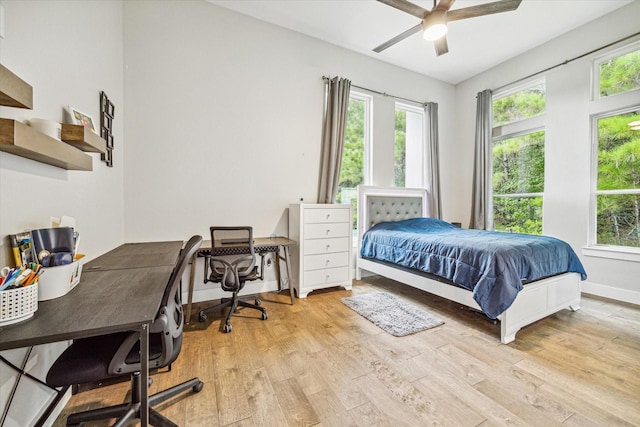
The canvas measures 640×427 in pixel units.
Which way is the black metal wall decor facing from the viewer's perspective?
to the viewer's right

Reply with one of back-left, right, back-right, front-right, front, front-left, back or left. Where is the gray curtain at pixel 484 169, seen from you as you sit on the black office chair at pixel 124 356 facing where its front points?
back

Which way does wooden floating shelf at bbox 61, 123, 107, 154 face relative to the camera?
to the viewer's right

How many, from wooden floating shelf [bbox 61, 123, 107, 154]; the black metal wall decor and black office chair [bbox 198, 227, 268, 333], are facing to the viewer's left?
0

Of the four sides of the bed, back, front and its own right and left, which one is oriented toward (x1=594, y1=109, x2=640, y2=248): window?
left

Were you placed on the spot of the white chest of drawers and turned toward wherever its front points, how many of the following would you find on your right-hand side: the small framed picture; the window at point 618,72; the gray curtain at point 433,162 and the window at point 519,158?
1

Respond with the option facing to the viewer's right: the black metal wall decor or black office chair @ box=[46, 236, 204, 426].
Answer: the black metal wall decor

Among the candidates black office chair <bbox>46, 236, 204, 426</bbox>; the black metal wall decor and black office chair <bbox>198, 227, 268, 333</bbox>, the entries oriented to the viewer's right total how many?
1

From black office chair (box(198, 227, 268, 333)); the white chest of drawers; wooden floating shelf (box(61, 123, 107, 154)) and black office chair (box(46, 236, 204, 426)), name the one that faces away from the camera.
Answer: black office chair (box(198, 227, 268, 333))

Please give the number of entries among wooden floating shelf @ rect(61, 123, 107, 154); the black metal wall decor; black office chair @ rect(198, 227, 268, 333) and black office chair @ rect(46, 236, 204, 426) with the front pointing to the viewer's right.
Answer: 2

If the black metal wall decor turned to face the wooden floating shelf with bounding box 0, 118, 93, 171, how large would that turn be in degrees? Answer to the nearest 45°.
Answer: approximately 90° to its right

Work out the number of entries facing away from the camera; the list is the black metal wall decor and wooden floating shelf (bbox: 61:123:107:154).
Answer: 0

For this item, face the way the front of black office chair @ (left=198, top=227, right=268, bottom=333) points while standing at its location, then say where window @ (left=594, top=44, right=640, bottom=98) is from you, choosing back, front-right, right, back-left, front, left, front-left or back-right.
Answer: right

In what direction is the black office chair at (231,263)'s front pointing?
away from the camera
